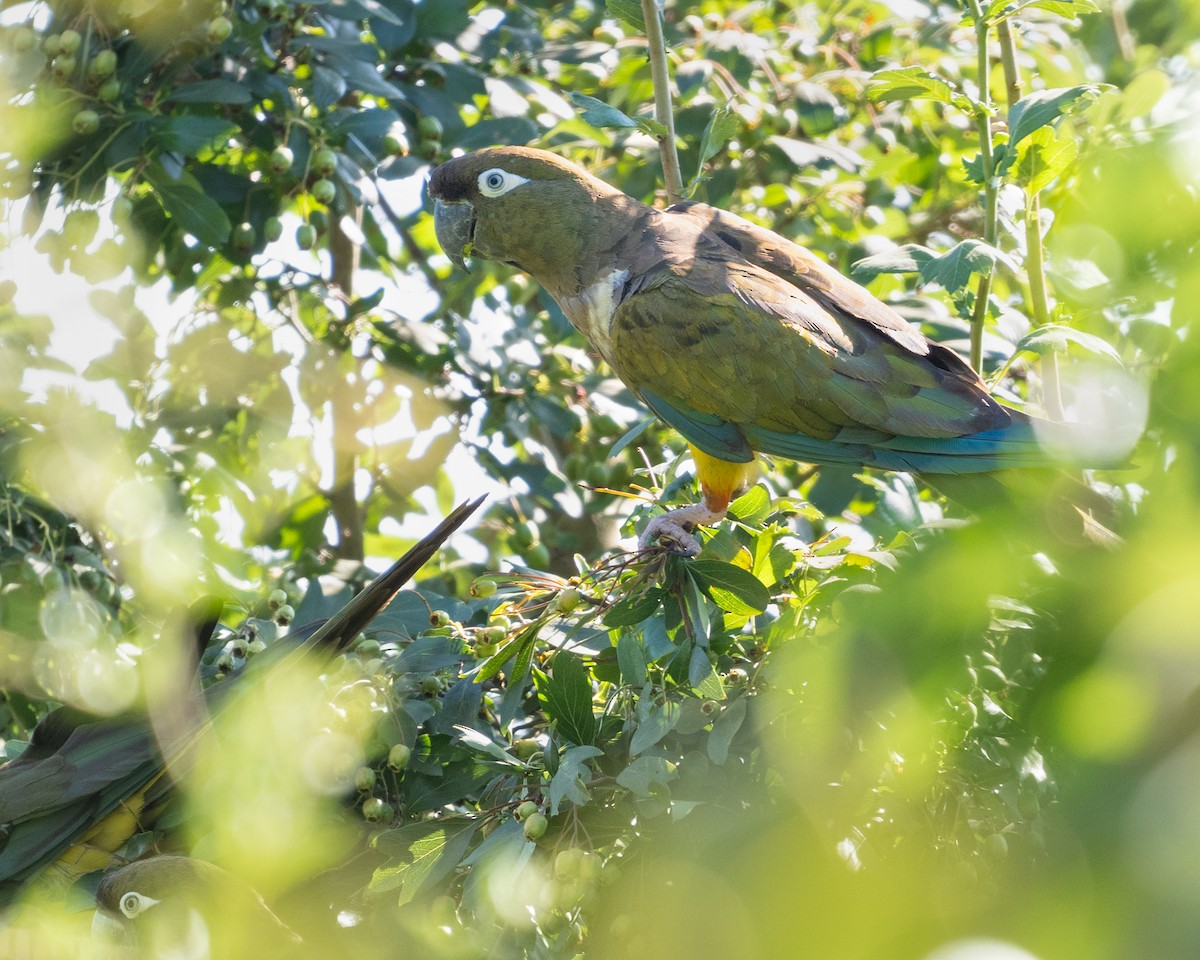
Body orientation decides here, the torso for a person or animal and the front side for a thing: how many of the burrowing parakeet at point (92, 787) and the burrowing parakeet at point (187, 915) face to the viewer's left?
2

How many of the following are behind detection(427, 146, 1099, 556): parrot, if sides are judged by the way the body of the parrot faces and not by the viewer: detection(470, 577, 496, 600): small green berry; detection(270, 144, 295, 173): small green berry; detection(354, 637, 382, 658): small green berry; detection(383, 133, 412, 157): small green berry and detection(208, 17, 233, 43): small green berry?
0

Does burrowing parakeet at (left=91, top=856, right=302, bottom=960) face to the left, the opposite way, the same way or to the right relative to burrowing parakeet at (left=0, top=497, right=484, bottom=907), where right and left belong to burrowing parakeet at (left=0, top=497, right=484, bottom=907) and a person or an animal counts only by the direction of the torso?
the same way

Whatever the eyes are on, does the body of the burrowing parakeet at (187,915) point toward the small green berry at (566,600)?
no

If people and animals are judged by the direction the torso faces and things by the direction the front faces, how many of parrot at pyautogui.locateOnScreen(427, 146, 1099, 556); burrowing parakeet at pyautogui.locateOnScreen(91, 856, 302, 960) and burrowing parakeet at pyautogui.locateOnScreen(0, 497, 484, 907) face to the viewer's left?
3

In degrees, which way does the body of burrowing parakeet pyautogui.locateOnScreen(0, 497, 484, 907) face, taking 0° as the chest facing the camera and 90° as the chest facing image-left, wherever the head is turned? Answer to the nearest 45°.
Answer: approximately 90°

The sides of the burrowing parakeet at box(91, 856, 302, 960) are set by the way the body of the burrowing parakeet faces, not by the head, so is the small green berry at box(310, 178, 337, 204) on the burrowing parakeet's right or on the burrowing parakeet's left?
on the burrowing parakeet's right

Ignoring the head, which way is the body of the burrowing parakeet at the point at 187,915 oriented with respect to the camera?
to the viewer's left

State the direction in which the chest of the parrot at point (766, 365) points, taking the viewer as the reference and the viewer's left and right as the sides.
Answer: facing to the left of the viewer

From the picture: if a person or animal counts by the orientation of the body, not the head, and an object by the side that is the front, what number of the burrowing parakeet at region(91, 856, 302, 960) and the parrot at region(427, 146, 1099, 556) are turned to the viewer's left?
2

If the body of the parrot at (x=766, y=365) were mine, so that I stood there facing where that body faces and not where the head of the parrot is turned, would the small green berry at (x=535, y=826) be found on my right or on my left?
on my left
